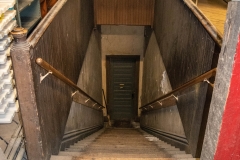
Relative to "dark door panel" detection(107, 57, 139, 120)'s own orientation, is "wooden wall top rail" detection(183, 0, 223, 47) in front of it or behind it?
in front

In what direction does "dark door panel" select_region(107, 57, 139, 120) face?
toward the camera

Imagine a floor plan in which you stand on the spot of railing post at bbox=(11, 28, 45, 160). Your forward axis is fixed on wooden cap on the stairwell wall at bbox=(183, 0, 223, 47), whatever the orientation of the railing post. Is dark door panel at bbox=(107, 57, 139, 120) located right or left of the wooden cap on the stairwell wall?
left

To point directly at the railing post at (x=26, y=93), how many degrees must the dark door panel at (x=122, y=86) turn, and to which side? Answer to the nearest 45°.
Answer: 0° — it already faces it
